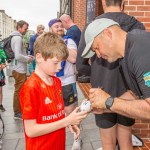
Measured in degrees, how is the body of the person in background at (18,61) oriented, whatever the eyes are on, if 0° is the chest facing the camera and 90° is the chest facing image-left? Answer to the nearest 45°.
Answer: approximately 270°

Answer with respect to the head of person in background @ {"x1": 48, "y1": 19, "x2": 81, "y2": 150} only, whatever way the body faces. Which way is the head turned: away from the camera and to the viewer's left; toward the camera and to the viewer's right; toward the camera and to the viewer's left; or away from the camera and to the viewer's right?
toward the camera and to the viewer's right

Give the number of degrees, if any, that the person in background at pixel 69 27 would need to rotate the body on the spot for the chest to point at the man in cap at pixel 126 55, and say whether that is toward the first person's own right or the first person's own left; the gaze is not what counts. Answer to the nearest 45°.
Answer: approximately 90° to the first person's own left

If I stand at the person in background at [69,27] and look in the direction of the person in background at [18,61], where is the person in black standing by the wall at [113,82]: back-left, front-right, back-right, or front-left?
back-left

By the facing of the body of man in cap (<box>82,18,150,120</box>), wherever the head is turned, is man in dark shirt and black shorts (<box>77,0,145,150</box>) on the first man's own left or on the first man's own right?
on the first man's own right

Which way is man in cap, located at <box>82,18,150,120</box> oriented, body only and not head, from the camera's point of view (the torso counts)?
to the viewer's left
